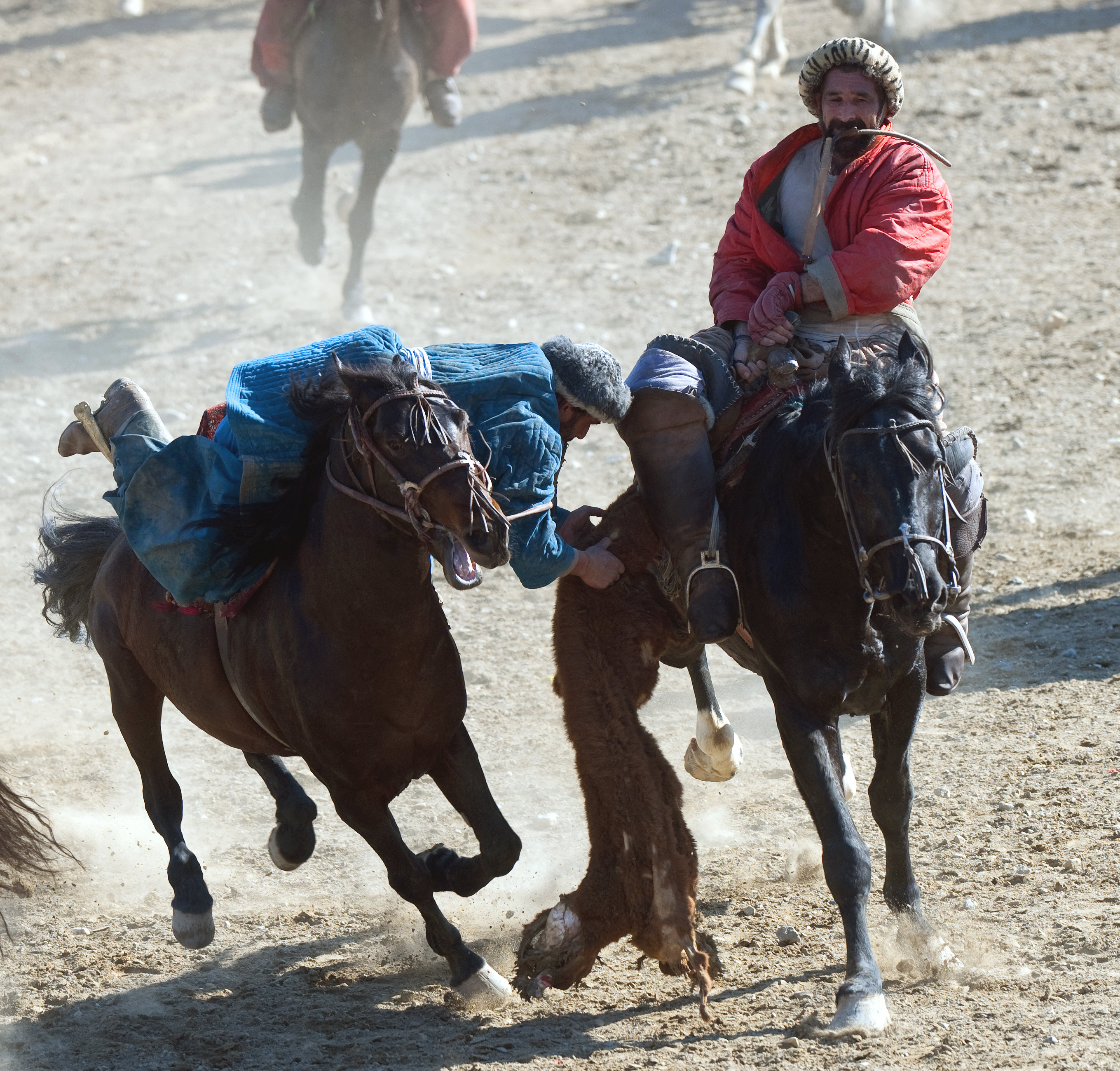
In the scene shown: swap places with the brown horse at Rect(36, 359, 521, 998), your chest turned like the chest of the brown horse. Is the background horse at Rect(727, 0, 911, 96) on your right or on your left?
on your left

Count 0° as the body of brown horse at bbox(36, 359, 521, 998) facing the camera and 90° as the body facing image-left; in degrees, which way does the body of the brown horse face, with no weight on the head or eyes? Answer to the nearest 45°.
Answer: approximately 315°

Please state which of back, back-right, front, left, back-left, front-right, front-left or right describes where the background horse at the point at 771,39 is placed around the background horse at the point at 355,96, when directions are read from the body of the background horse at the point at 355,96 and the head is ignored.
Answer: back-left

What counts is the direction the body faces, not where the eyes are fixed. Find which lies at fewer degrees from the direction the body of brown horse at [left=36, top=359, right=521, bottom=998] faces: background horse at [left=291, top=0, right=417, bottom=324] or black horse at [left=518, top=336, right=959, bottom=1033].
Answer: the black horse

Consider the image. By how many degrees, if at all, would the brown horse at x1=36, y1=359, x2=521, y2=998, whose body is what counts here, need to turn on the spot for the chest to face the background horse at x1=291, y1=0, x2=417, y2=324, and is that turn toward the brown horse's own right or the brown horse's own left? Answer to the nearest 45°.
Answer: approximately 135° to the brown horse's own left

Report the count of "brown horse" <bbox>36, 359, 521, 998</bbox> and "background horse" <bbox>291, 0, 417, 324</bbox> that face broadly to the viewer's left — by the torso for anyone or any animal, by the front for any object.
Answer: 0

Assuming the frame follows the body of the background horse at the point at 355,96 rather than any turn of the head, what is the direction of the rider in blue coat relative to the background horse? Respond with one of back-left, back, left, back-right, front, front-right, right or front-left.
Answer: front

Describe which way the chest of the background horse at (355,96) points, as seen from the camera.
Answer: toward the camera

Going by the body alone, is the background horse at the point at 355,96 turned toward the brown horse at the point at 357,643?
yes
